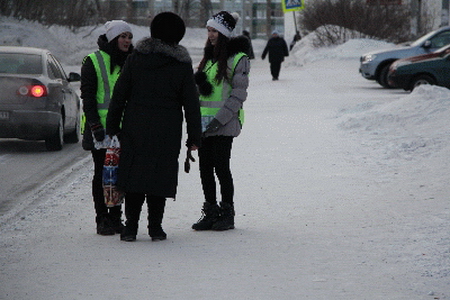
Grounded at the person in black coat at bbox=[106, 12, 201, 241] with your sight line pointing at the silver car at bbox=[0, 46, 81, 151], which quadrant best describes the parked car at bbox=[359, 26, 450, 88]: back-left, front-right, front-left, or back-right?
front-right

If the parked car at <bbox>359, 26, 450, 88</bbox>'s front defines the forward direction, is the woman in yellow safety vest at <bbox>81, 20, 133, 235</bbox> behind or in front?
in front

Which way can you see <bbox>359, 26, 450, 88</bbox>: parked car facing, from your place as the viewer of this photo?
facing the viewer and to the left of the viewer

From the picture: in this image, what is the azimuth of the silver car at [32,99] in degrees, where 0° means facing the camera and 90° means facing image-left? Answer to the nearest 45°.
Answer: approximately 180°

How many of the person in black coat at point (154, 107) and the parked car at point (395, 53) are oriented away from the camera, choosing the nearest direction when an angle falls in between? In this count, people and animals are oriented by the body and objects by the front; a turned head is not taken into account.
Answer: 1

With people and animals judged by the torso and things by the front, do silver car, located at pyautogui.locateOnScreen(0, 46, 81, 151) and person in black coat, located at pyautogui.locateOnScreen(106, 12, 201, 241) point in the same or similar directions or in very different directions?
same or similar directions

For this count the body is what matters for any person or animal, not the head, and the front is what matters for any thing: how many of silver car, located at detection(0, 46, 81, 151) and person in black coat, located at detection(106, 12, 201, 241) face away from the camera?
2

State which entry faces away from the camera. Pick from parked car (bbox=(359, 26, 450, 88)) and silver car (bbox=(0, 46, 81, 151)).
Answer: the silver car

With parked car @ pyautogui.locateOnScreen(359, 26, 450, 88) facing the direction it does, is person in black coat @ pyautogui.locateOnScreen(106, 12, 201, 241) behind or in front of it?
in front

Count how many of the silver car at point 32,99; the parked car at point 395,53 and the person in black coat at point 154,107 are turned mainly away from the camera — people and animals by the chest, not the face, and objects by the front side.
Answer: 2

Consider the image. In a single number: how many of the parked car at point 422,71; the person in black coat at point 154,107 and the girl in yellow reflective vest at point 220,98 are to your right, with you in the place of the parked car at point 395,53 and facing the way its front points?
0

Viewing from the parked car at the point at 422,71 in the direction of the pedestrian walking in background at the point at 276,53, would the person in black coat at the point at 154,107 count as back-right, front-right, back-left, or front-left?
back-left

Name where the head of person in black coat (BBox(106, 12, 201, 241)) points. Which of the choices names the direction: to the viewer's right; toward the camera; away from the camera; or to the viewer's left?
away from the camera

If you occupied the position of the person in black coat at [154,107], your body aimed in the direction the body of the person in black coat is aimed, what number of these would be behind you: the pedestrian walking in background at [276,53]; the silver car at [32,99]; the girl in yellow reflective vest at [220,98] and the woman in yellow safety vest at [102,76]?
0

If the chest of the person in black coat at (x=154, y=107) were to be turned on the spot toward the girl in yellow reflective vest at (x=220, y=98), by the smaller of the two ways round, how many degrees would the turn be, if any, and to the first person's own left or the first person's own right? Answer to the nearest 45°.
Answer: approximately 45° to the first person's own right

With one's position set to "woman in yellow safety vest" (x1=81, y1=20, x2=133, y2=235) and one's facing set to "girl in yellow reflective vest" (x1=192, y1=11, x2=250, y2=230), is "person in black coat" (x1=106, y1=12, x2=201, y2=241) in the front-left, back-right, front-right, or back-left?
front-right

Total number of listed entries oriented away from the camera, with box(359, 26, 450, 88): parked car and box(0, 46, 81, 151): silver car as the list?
1

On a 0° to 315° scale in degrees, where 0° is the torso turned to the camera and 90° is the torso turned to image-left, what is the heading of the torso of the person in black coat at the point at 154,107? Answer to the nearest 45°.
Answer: approximately 180°
